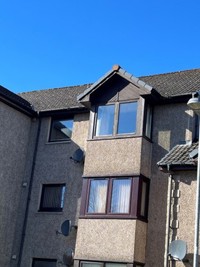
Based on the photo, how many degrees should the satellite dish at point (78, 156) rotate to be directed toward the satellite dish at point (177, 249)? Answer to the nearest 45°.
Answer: approximately 90° to its left

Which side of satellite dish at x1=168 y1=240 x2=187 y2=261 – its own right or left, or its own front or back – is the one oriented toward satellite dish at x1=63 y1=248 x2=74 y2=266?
right

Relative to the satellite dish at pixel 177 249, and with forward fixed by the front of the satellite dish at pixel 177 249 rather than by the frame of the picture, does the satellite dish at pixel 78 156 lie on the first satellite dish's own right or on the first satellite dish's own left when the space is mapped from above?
on the first satellite dish's own right

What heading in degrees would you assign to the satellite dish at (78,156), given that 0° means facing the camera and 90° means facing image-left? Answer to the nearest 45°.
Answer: approximately 45°

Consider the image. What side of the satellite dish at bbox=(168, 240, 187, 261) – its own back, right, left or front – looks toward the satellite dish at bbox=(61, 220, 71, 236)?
right

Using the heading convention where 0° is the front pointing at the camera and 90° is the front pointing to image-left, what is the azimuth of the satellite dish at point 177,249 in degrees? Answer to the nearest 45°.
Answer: approximately 45°
